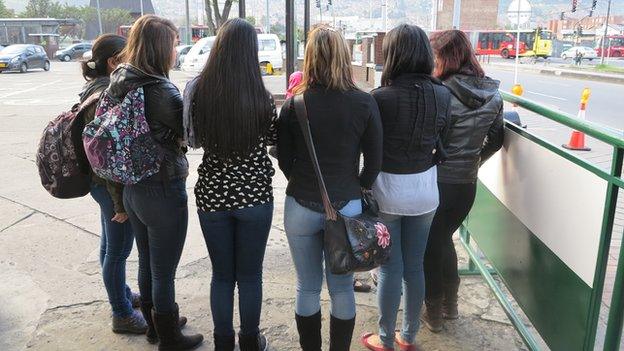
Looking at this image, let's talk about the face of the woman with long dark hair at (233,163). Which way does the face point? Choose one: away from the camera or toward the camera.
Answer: away from the camera

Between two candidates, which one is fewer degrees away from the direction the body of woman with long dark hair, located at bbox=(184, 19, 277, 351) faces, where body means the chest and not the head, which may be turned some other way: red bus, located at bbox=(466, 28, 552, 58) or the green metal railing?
the red bus

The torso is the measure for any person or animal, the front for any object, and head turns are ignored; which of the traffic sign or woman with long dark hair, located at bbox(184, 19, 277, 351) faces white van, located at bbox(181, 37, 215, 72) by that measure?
the woman with long dark hair

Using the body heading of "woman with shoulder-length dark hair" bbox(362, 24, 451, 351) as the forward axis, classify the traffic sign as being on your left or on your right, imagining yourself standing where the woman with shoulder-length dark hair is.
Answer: on your right

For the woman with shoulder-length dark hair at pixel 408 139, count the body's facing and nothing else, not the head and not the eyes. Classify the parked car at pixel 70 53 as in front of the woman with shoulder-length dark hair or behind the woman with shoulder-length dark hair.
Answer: in front

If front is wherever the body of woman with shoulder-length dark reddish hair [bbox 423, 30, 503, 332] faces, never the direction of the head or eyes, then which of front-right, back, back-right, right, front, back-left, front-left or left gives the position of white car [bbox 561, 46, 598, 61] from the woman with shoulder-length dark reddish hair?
front-right

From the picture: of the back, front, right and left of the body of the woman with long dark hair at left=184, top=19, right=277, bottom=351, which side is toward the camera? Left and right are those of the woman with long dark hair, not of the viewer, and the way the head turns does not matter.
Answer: back

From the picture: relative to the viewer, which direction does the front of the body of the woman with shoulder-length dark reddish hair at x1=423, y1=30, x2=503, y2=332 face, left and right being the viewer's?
facing away from the viewer and to the left of the viewer

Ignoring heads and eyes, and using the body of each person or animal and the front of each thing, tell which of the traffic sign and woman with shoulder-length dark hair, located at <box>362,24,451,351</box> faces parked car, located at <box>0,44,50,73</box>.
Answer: the woman with shoulder-length dark hair

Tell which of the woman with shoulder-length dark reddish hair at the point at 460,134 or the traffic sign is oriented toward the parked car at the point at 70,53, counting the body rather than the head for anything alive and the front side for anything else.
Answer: the woman with shoulder-length dark reddish hair

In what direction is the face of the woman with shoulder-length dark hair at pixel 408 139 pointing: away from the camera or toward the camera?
away from the camera
